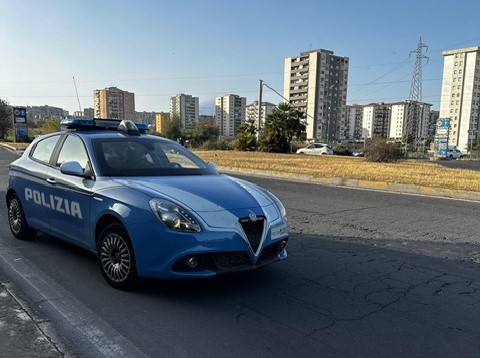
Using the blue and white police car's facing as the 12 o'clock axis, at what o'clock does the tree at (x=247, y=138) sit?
The tree is roughly at 8 o'clock from the blue and white police car.

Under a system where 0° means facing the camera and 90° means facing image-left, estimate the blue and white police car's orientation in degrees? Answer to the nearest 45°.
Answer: approximately 315°

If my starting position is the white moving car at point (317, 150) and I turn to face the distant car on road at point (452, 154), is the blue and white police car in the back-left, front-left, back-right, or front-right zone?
back-right

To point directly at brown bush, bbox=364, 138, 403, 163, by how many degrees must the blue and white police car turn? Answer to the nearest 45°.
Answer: approximately 90° to its left

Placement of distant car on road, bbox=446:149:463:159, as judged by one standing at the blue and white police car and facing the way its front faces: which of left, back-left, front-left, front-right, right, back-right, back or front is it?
left

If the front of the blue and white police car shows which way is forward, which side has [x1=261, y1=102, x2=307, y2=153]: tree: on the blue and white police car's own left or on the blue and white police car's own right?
on the blue and white police car's own left

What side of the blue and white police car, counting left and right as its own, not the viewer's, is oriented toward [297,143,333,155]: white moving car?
left

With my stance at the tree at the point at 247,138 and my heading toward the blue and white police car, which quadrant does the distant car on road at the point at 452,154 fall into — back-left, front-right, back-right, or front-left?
back-left
